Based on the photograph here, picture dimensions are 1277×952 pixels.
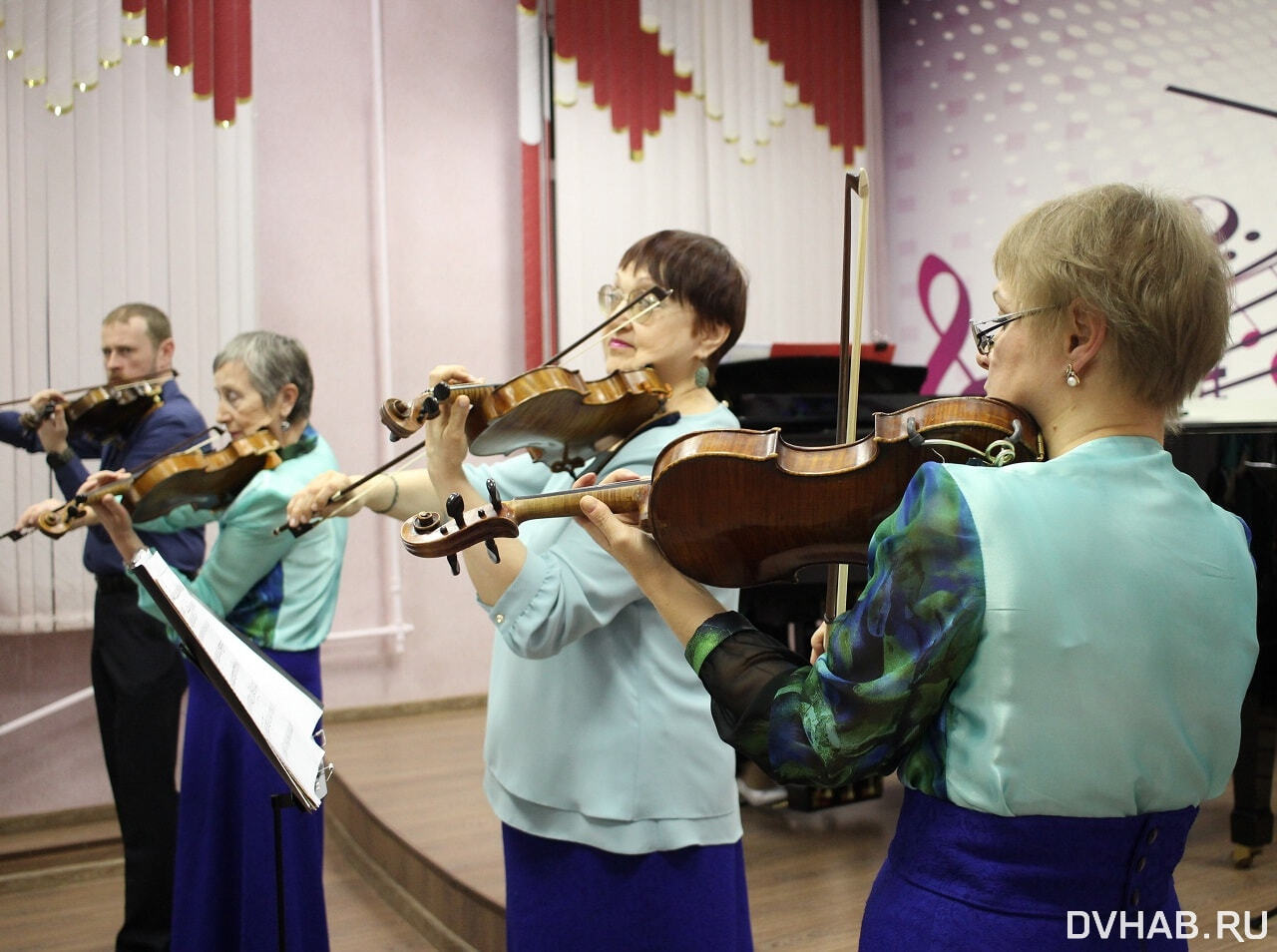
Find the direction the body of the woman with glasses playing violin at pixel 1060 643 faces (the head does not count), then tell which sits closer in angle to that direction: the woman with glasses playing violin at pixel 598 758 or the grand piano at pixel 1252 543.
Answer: the woman with glasses playing violin

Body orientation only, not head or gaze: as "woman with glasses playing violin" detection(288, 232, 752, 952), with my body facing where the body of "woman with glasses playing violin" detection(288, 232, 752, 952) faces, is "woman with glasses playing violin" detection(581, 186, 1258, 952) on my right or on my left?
on my left

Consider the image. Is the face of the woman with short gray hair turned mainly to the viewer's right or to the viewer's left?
to the viewer's left

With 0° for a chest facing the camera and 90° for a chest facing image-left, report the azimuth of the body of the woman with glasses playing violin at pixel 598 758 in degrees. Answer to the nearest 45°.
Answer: approximately 45°

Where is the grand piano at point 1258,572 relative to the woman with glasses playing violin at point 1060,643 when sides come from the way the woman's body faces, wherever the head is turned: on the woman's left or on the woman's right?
on the woman's right

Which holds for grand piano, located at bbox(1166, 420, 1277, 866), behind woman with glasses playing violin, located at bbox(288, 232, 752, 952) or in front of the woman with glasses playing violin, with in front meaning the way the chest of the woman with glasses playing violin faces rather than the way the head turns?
behind

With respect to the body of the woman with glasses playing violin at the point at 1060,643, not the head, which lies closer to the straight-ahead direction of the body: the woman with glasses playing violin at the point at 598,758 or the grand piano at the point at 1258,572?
the woman with glasses playing violin
